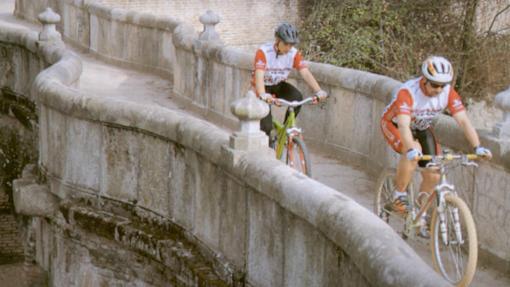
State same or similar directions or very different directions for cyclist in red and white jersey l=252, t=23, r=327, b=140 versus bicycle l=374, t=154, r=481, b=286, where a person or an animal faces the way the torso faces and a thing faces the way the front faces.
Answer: same or similar directions

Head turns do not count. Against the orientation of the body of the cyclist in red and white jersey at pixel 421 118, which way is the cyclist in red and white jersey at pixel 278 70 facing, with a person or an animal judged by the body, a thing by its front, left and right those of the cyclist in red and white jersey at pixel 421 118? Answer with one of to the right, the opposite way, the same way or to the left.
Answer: the same way

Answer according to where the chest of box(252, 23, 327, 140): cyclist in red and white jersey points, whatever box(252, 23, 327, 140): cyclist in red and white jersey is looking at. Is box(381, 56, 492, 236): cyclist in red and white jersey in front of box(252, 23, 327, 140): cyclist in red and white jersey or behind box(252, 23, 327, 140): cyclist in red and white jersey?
in front

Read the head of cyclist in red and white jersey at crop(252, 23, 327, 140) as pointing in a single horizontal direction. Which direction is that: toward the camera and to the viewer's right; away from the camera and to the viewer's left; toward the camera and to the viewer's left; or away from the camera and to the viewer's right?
toward the camera and to the viewer's right

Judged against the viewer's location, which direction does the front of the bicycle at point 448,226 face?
facing the viewer and to the right of the viewer

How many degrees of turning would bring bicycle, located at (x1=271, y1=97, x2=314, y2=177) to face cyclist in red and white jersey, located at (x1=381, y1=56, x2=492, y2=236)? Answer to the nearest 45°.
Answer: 0° — it already faces them

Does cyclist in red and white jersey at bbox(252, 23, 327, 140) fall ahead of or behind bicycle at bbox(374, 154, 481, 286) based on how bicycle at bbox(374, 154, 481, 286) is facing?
behind

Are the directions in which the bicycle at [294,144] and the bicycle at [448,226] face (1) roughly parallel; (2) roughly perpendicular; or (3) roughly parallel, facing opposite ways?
roughly parallel

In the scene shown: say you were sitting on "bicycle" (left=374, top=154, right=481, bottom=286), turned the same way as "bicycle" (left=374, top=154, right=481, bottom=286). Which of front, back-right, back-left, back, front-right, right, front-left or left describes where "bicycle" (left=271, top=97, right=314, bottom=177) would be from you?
back

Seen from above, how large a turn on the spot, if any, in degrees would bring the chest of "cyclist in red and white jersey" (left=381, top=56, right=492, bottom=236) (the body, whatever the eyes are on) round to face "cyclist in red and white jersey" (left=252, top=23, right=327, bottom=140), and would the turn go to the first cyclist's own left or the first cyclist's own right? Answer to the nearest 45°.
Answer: approximately 180°
